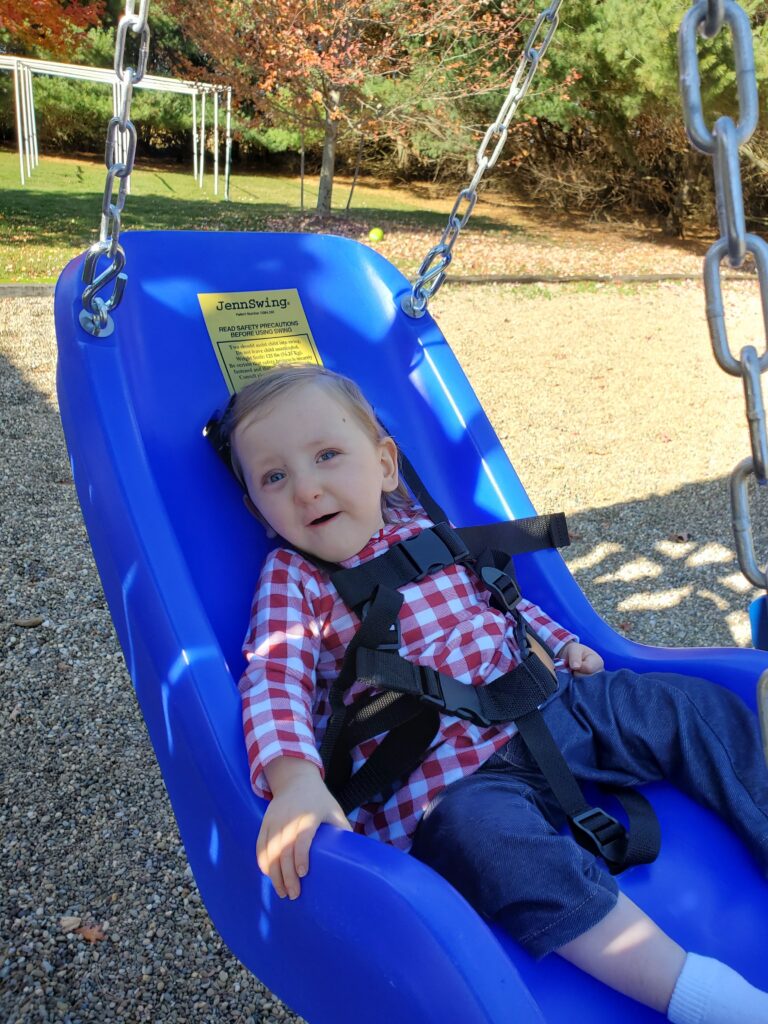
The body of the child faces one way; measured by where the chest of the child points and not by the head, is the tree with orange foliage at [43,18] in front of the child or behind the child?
behind

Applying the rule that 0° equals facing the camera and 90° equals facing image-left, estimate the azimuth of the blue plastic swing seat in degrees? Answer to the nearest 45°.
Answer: approximately 315°

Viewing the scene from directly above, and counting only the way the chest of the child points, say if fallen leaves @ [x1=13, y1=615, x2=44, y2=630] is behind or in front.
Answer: behind

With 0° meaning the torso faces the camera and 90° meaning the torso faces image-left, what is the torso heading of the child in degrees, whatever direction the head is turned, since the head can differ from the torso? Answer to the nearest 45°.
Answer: approximately 315°

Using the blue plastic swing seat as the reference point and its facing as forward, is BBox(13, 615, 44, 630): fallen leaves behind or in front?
behind

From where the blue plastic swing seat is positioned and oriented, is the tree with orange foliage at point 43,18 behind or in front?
behind
